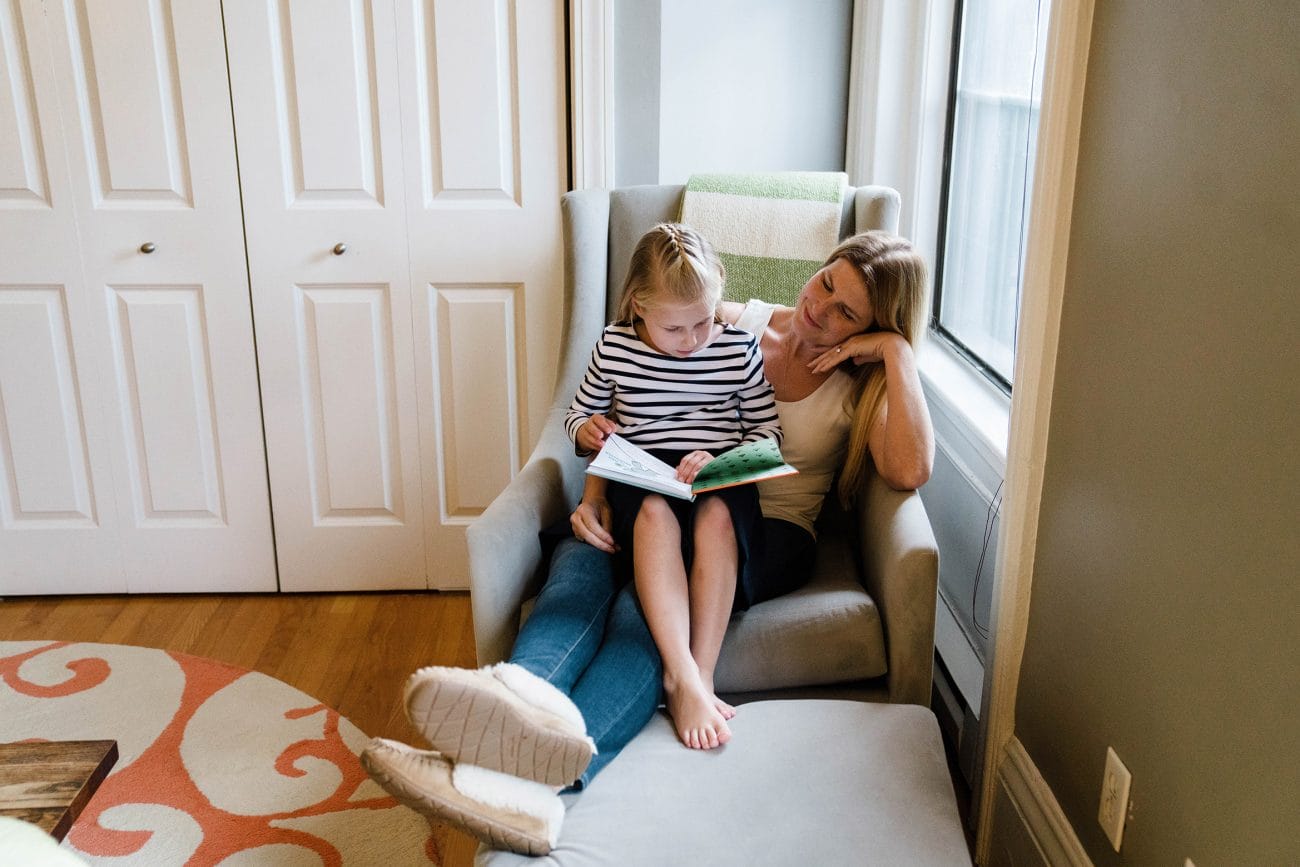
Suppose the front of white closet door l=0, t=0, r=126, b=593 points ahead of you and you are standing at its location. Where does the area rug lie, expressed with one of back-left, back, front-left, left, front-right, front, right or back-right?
front

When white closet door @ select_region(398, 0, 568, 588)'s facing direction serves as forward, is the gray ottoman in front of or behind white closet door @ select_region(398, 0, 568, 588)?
in front

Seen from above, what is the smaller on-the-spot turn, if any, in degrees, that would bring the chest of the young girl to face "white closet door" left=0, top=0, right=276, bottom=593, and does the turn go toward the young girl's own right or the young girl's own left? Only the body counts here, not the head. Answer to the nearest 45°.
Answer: approximately 135° to the young girl's own right

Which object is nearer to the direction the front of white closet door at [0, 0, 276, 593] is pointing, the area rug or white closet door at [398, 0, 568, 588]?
the area rug

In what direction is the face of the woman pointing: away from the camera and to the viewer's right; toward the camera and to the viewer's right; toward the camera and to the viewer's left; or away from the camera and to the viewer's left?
toward the camera and to the viewer's left

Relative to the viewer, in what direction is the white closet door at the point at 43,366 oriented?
toward the camera

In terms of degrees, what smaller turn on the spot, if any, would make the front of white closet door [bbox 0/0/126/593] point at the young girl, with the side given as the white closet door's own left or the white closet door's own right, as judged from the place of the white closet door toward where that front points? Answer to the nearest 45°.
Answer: approximately 45° to the white closet door's own left

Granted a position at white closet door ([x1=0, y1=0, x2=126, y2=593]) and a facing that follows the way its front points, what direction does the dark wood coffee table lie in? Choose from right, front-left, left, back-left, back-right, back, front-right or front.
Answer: front

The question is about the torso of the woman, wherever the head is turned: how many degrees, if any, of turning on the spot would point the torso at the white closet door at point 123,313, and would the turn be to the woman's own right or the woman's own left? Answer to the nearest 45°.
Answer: approximately 90° to the woman's own right

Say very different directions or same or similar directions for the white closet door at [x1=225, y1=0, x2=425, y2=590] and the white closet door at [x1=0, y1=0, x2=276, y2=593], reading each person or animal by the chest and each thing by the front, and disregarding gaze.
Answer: same or similar directions

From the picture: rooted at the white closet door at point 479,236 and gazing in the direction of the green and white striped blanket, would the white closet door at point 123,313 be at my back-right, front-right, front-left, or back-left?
back-right

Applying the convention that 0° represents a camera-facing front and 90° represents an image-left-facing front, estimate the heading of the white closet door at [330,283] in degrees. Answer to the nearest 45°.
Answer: approximately 0°

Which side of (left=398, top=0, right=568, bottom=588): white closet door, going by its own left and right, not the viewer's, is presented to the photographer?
front

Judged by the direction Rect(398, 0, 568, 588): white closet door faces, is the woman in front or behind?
in front

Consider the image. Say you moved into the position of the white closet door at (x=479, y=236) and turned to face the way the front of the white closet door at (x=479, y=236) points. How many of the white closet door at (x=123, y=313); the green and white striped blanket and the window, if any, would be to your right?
1
